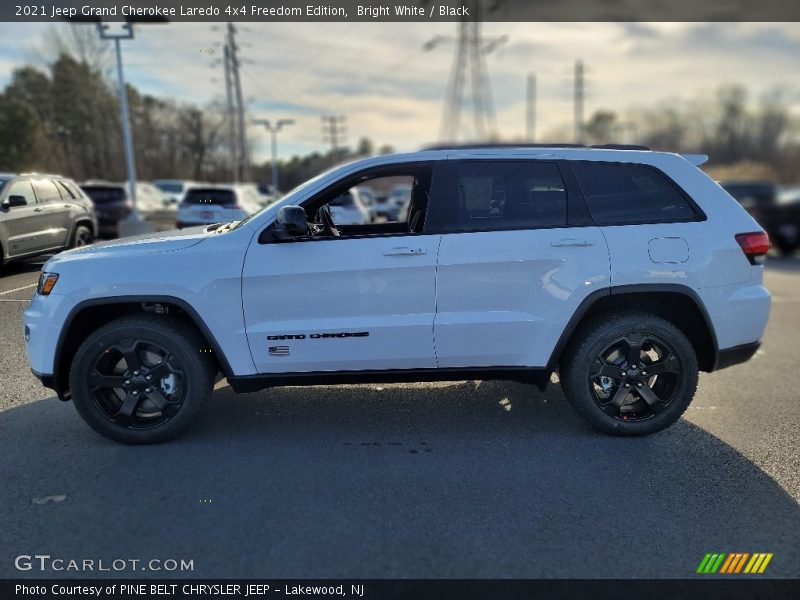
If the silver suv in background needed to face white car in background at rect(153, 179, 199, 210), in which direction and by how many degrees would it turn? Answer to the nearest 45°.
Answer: approximately 135° to its right

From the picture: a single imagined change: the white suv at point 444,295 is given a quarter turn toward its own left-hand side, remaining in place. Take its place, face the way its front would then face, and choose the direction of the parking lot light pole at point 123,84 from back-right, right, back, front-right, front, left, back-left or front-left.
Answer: back-right

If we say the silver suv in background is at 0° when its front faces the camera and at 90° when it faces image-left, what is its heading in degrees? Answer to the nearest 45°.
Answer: approximately 45°

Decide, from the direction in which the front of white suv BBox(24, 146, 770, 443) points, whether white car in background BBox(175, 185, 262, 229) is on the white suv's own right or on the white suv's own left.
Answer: on the white suv's own right

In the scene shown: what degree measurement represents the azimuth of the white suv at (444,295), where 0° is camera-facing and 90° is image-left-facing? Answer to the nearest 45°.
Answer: approximately 90°

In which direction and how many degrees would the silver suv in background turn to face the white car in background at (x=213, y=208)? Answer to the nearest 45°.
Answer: approximately 180°

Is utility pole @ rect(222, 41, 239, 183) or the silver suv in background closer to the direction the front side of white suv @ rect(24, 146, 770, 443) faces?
the silver suv in background

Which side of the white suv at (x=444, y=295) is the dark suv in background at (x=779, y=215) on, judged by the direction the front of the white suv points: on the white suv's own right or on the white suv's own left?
on the white suv's own right

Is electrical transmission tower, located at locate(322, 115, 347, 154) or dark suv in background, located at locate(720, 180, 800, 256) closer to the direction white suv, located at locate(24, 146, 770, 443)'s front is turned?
the electrical transmission tower
